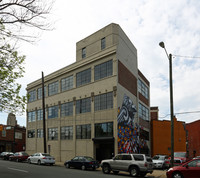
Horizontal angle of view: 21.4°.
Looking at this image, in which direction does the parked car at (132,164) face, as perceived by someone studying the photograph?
facing away from the viewer and to the left of the viewer

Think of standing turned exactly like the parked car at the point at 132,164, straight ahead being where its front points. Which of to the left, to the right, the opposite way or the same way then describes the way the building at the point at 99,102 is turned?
to the left

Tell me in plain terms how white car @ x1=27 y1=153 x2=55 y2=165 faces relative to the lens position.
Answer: facing away from the viewer and to the left of the viewer

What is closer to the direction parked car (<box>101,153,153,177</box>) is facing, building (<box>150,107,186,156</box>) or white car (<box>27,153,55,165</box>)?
the white car

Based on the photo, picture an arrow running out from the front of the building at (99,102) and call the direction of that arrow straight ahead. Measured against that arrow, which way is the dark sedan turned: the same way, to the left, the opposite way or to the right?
to the right

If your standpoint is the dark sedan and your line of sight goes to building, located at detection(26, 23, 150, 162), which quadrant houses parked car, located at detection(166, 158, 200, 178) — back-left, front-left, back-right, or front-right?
back-right

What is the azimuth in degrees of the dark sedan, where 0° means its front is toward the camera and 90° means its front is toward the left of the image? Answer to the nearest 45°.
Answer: approximately 135°

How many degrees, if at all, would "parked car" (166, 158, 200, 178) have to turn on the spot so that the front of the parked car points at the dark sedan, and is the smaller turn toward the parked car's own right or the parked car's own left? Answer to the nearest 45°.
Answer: approximately 45° to the parked car's own right

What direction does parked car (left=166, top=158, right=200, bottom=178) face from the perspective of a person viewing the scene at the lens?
facing to the left of the viewer

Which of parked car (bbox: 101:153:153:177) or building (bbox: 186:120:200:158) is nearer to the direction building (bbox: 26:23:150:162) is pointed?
the parked car
